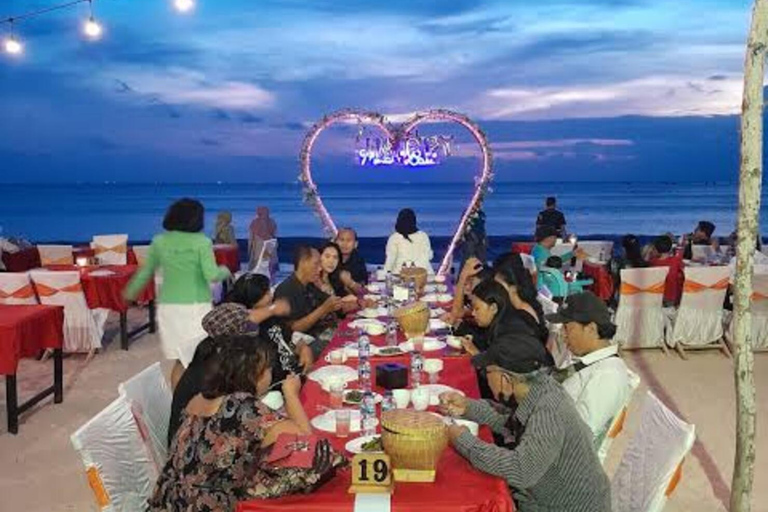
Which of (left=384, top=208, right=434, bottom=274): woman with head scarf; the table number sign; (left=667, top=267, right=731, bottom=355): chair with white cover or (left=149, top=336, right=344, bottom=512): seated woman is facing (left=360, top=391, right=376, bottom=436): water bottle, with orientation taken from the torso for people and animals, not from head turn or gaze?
the seated woman

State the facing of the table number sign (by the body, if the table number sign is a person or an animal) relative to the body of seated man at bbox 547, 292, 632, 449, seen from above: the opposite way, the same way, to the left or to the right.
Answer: to the left

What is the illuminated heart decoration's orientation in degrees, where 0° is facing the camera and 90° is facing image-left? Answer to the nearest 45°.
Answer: approximately 0°

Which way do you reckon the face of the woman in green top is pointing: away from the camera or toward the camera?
away from the camera

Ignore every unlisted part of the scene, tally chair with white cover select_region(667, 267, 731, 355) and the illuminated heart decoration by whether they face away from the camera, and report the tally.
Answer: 1

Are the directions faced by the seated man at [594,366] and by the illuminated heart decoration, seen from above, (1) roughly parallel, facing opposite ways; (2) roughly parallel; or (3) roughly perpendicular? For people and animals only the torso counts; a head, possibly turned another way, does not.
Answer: roughly perpendicular

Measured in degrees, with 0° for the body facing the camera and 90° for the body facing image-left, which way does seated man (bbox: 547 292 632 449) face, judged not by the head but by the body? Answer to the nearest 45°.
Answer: approximately 90°

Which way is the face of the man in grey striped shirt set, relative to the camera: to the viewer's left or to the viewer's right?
to the viewer's left
